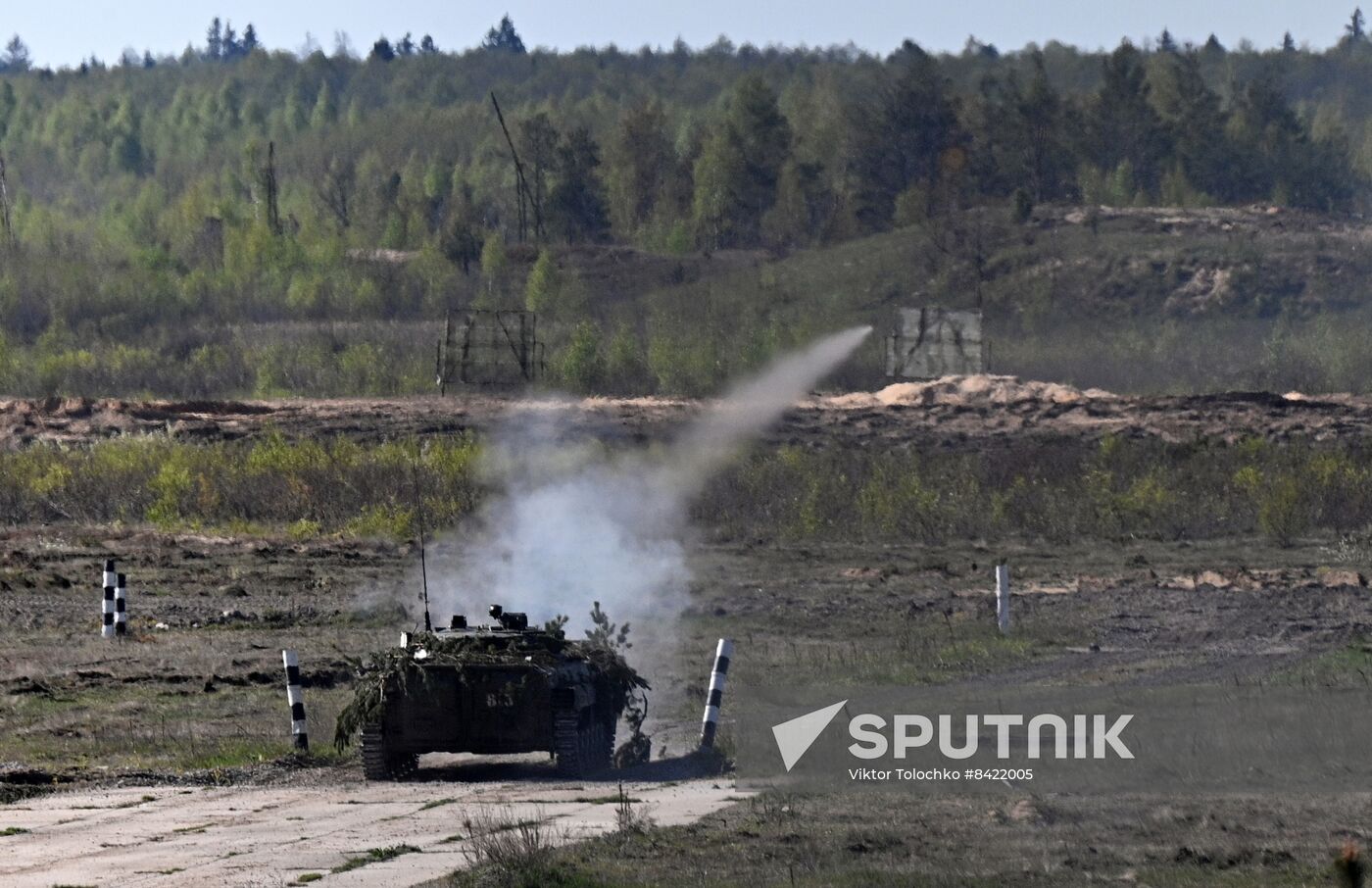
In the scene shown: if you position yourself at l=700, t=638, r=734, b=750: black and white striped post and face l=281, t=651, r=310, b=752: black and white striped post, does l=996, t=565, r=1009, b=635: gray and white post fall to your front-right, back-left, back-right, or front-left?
back-right

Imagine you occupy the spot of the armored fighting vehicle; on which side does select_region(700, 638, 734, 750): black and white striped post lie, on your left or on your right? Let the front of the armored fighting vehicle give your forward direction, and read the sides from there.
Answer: on your right

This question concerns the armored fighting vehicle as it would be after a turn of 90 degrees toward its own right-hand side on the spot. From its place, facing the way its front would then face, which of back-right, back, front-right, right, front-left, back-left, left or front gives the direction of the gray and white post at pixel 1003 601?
front-left

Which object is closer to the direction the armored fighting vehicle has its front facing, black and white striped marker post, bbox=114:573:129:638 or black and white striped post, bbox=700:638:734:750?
the black and white striped marker post

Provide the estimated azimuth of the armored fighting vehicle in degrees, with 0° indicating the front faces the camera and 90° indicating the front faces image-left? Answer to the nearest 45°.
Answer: approximately 180°

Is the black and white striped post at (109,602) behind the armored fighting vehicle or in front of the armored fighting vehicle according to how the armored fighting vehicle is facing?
in front

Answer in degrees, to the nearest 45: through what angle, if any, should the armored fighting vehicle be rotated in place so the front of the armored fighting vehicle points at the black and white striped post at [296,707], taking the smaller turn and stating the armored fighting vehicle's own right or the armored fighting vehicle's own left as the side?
approximately 45° to the armored fighting vehicle's own left
